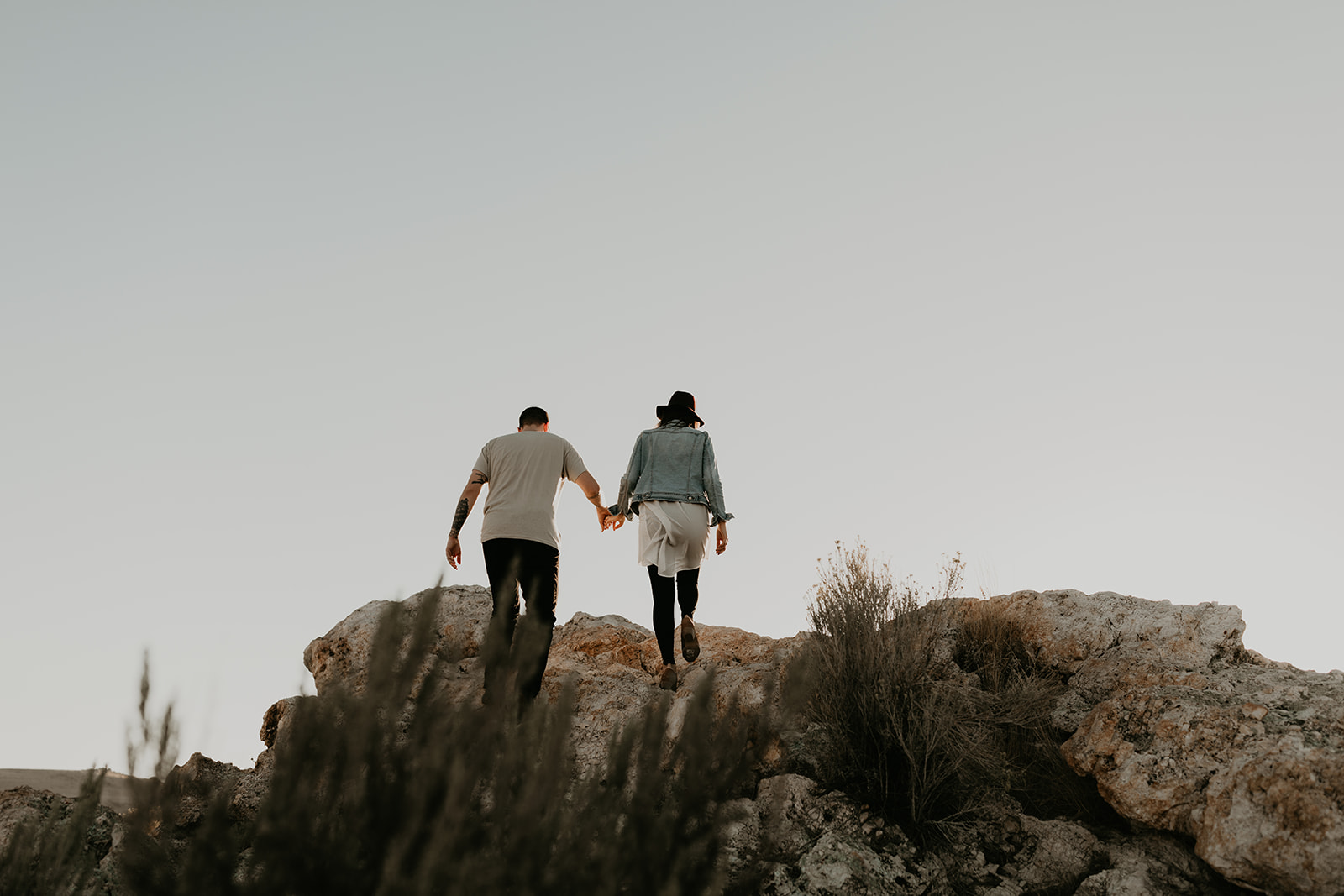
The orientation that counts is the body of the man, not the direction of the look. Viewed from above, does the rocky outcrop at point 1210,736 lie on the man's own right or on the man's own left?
on the man's own right

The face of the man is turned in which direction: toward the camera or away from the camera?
away from the camera

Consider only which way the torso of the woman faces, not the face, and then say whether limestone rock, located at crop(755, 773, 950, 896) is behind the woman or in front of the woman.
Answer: behind

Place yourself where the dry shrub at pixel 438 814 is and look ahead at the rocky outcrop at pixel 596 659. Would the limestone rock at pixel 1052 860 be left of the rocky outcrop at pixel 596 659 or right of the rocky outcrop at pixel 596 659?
right

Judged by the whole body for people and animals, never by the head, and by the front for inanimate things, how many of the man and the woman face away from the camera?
2

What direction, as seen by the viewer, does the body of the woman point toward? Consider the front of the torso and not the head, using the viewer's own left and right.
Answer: facing away from the viewer

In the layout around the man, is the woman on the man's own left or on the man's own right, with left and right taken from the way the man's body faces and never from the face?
on the man's own right

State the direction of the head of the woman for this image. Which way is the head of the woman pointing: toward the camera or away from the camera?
away from the camera

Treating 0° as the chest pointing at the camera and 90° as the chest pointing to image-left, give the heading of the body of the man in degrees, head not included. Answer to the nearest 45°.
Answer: approximately 180°
